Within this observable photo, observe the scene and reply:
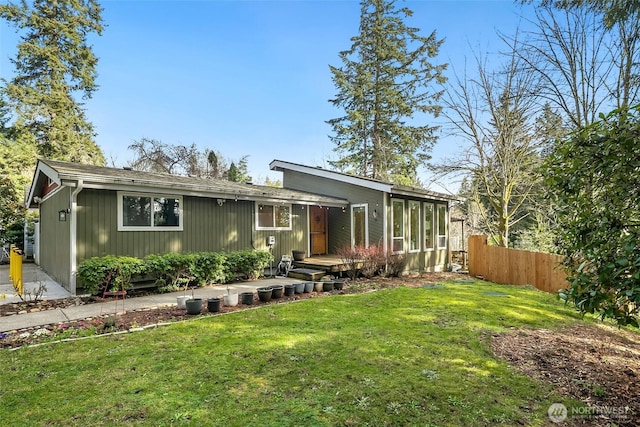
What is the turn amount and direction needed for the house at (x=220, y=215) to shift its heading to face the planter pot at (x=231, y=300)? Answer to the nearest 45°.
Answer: approximately 45° to its right

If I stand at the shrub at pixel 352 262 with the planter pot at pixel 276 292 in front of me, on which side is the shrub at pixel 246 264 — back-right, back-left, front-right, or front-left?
front-right

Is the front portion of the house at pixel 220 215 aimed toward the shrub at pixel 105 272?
no

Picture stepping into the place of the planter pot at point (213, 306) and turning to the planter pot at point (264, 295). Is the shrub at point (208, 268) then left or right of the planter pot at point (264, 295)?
left

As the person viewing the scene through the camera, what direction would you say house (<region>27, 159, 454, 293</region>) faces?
facing the viewer and to the right of the viewer

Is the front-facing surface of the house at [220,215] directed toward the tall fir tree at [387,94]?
no

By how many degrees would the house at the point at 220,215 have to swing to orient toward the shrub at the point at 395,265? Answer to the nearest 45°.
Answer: approximately 45° to its left

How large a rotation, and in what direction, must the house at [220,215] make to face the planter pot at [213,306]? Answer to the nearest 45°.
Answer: approximately 45° to its right

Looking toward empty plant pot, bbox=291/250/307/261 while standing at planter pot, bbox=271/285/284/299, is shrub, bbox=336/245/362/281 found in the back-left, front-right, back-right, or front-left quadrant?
front-right
